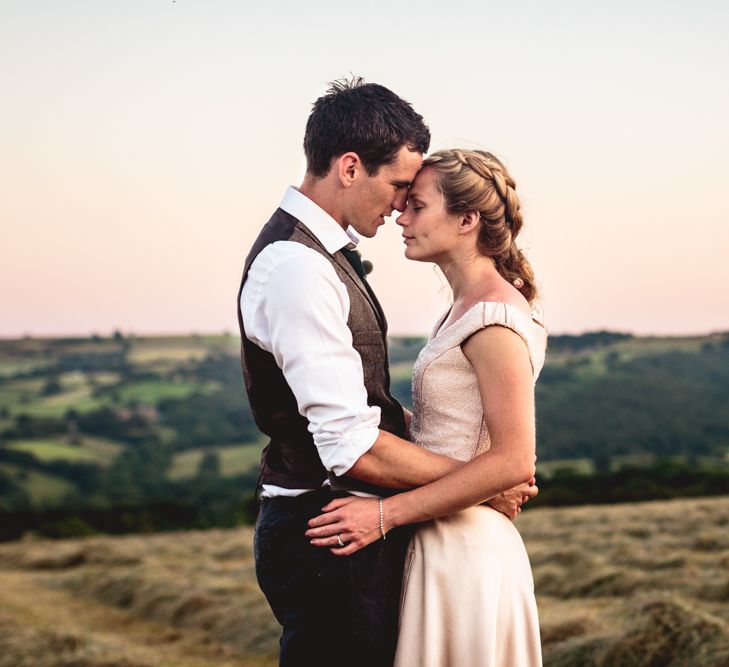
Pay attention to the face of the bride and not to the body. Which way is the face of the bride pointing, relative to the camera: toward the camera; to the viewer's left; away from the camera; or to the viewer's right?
to the viewer's left

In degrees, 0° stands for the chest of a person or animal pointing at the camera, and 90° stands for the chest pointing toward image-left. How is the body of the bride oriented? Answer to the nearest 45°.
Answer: approximately 90°

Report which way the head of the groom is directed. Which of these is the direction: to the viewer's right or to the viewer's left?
to the viewer's right

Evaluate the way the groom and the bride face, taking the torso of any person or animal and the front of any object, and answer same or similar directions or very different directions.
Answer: very different directions

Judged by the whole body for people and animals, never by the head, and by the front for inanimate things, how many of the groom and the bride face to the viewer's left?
1

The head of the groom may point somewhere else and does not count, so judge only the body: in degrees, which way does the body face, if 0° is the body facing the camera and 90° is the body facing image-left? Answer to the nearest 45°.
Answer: approximately 270°
